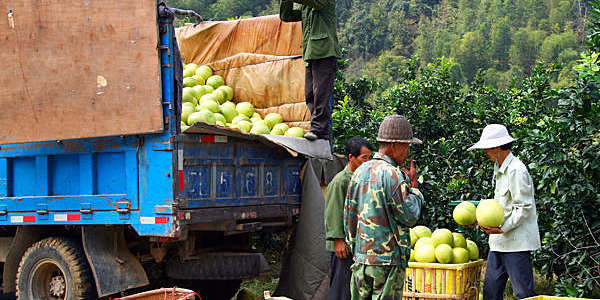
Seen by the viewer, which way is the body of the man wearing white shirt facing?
to the viewer's left

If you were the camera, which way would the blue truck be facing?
facing away from the viewer and to the left of the viewer

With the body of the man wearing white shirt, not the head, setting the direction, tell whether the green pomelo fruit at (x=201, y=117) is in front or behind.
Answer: in front

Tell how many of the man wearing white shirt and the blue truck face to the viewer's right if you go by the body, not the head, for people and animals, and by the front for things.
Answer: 0

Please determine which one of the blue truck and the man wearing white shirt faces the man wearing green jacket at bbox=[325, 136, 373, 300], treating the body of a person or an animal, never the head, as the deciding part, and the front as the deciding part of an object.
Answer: the man wearing white shirt

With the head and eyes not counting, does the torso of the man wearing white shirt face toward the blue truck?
yes

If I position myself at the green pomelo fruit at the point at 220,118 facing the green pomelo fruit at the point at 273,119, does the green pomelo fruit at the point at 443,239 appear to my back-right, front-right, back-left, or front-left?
front-right

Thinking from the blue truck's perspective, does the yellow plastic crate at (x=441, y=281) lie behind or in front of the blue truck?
behind

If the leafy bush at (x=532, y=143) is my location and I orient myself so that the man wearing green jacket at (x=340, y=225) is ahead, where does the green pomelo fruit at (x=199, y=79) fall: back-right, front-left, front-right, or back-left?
front-right

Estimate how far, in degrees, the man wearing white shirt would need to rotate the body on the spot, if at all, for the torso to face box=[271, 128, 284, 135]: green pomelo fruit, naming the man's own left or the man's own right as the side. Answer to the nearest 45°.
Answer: approximately 45° to the man's own right

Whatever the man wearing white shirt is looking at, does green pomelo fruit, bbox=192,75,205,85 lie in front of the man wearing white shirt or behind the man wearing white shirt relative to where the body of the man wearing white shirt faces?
in front

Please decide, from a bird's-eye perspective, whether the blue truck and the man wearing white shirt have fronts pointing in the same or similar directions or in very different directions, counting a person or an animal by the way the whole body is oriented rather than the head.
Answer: same or similar directions
